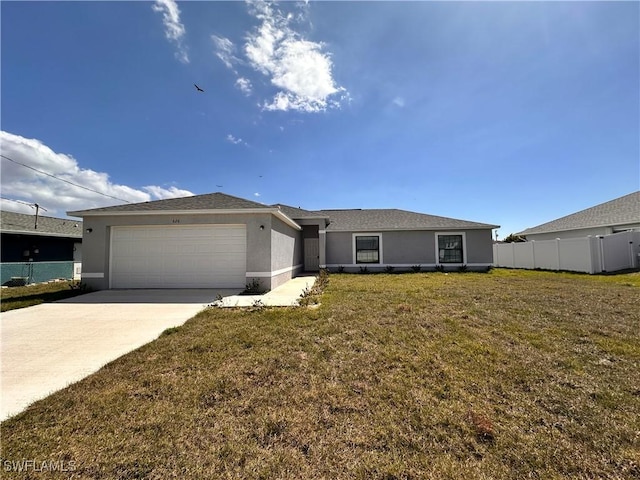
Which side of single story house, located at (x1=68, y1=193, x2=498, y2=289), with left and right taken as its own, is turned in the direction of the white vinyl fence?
left

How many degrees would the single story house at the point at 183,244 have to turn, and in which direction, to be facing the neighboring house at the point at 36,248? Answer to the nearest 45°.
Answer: approximately 135° to its right

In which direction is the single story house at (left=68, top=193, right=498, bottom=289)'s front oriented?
toward the camera
